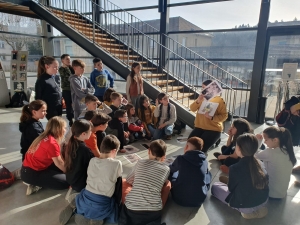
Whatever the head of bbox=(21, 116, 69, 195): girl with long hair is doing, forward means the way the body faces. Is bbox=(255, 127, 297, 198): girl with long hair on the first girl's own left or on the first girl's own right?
on the first girl's own right

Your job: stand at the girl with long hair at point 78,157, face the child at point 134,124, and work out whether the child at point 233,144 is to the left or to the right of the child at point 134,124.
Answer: right

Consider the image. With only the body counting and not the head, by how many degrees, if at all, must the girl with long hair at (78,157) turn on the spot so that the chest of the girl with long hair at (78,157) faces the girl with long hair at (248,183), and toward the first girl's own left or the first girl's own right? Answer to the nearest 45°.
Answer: approximately 90° to the first girl's own right

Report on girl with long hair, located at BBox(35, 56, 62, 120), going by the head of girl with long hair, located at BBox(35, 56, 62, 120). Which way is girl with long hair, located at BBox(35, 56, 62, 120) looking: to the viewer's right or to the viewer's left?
to the viewer's right

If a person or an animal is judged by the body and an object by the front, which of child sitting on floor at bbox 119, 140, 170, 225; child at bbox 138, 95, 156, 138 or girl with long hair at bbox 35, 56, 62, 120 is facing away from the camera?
the child sitting on floor

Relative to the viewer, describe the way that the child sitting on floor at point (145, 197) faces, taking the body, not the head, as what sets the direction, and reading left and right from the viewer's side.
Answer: facing away from the viewer

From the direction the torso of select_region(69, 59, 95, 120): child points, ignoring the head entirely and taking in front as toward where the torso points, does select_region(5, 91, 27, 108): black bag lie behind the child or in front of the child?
behind

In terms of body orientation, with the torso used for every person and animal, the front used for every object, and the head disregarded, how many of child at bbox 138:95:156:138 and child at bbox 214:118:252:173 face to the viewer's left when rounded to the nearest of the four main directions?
1
